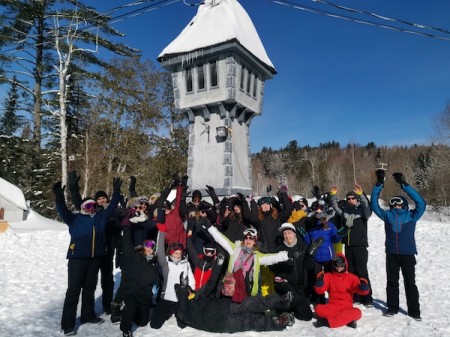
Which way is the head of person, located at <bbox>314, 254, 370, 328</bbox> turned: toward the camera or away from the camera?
toward the camera

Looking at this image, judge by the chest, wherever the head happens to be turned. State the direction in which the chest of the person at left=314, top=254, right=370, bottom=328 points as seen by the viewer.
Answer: toward the camera

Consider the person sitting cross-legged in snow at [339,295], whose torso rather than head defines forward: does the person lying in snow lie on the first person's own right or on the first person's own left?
on the first person's own right
